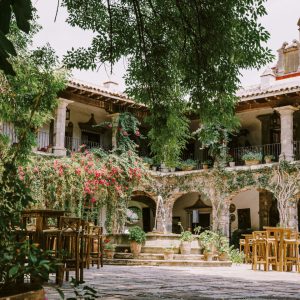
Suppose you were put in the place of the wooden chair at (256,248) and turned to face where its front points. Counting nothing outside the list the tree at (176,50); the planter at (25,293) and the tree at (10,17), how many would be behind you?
3

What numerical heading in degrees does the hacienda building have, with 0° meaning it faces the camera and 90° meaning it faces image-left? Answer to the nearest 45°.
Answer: approximately 0°

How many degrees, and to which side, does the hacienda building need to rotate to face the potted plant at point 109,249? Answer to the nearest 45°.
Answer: approximately 45° to its right
